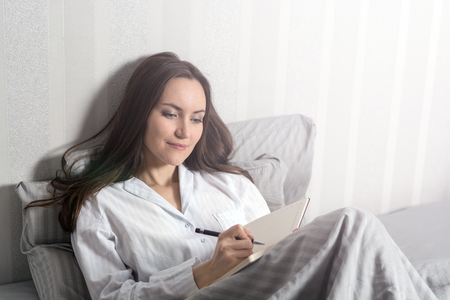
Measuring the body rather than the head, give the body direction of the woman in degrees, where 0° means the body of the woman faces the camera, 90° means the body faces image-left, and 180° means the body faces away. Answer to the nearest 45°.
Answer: approximately 315°

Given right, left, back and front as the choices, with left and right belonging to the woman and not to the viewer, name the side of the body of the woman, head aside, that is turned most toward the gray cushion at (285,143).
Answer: left

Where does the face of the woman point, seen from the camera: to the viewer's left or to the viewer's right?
to the viewer's right
